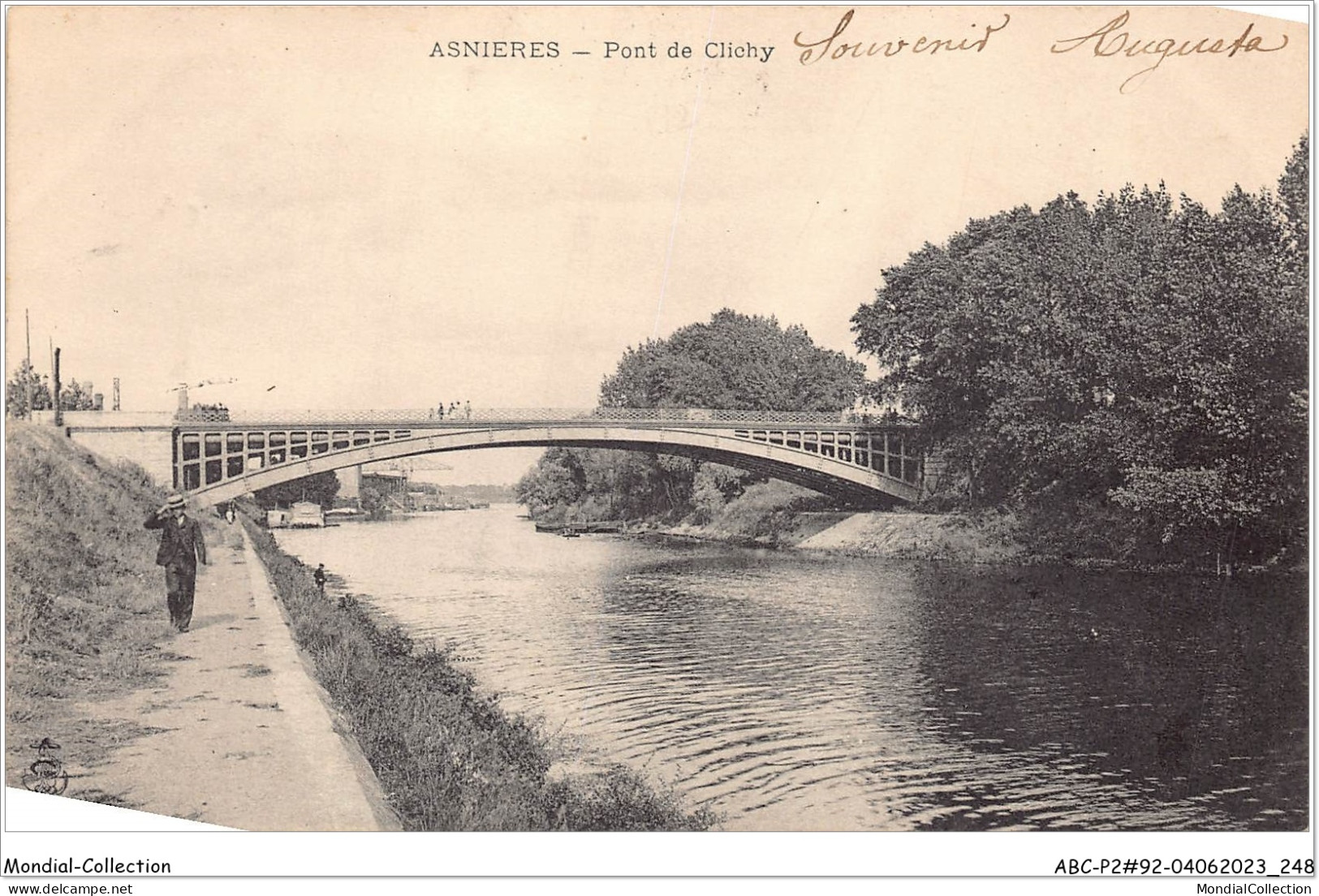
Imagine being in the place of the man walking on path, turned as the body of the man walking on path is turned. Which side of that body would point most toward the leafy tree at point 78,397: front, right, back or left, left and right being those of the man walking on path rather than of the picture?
back

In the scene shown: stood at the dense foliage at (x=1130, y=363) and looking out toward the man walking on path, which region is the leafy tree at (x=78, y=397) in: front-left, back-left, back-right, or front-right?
front-right

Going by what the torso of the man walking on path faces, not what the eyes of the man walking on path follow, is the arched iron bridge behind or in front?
behind

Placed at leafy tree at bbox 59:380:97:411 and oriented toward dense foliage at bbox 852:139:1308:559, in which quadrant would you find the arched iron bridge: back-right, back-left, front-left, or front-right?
front-left

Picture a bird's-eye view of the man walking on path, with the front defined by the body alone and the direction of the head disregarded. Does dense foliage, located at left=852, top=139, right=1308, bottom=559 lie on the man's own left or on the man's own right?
on the man's own left

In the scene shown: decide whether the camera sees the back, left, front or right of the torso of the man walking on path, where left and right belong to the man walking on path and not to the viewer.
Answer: front
